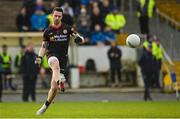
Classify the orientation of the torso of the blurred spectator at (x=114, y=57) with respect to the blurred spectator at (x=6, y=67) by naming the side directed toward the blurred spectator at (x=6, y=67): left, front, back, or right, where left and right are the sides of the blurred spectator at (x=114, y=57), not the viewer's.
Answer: right

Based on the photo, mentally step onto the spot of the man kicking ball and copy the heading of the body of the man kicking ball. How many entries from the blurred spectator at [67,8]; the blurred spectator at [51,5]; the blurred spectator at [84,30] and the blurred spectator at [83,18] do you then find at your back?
4

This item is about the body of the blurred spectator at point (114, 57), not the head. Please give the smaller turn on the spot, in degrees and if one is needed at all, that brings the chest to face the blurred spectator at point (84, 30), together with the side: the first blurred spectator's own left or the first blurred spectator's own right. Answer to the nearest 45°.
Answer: approximately 90° to the first blurred spectator's own right

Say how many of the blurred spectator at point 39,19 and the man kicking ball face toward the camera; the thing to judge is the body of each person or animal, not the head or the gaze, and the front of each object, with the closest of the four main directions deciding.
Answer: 2

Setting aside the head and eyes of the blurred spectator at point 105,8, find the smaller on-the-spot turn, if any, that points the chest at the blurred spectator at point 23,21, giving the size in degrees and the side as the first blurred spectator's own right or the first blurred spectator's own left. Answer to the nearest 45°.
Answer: approximately 90° to the first blurred spectator's own right

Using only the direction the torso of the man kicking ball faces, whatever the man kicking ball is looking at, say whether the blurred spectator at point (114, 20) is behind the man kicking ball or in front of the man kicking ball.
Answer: behind

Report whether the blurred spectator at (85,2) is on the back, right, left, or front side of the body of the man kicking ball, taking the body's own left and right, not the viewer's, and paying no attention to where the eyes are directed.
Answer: back

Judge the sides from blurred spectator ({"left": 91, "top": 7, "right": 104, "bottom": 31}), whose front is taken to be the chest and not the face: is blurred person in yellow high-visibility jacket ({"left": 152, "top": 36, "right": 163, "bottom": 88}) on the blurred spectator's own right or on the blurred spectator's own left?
on the blurred spectator's own left

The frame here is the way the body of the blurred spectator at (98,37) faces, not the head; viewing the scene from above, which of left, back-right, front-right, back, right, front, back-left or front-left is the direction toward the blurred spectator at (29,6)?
right
